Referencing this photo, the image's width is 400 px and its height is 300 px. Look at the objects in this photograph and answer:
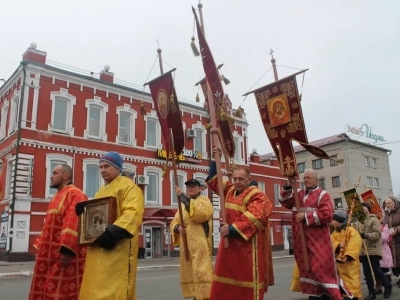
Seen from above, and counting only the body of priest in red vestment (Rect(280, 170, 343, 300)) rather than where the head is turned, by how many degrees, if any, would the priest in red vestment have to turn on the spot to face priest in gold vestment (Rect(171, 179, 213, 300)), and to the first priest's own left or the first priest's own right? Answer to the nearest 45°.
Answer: approximately 45° to the first priest's own right

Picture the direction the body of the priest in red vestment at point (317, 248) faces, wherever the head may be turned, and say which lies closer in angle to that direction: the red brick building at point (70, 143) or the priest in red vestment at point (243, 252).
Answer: the priest in red vestment

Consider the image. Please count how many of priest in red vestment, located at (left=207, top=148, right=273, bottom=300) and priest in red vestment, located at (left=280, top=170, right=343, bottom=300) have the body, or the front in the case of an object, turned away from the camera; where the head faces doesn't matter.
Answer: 0

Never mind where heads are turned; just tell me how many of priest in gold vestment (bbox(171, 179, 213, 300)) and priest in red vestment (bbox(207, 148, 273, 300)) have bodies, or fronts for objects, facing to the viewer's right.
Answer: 0

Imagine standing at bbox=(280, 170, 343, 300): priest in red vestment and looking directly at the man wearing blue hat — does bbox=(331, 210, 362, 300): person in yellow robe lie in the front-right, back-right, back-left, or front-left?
back-right

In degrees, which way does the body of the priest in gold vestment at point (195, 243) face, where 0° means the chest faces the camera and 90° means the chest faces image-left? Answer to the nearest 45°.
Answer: approximately 45°

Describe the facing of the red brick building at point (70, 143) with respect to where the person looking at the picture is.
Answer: facing the viewer and to the right of the viewer
